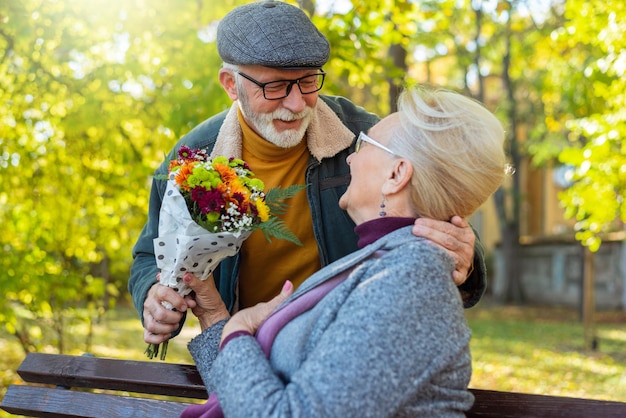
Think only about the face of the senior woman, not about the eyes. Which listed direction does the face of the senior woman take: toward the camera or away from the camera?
away from the camera

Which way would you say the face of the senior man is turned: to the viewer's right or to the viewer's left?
to the viewer's right

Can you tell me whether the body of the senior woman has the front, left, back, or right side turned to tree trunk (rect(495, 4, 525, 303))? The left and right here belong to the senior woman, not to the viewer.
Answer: right

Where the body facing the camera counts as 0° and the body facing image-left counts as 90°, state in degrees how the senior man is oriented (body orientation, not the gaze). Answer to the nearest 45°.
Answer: approximately 315°

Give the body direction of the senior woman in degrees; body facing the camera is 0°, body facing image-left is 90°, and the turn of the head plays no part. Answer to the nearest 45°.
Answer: approximately 90°

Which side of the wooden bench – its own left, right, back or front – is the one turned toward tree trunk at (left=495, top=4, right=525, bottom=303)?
back

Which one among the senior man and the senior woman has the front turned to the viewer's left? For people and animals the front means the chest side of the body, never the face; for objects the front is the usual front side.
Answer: the senior woman
